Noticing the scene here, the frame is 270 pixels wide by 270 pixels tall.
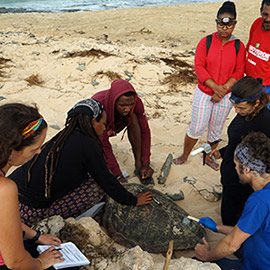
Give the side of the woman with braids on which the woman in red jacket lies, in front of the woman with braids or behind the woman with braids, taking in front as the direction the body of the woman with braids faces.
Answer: in front

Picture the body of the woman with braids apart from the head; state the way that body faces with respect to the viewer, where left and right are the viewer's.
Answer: facing away from the viewer and to the right of the viewer

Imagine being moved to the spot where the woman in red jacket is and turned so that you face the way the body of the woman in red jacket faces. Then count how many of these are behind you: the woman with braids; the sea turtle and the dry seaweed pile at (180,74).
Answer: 1

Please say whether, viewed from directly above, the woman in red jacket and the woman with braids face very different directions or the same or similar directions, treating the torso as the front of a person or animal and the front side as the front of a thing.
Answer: very different directions

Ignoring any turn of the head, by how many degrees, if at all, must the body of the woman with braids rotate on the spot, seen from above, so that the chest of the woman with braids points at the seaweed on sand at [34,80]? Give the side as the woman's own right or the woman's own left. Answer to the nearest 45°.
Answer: approximately 45° to the woman's own left

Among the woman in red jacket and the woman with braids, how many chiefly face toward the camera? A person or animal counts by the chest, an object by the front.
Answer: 1

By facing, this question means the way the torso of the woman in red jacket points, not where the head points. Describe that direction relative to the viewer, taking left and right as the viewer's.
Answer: facing the viewer

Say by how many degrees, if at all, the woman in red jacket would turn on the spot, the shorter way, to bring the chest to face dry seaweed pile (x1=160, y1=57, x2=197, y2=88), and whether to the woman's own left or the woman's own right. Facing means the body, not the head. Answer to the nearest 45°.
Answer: approximately 180°

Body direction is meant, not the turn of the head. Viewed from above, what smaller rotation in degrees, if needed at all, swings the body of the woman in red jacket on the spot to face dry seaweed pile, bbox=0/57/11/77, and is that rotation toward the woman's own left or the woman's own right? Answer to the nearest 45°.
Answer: approximately 135° to the woman's own right

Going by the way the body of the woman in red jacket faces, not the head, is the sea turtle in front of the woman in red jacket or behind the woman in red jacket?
in front

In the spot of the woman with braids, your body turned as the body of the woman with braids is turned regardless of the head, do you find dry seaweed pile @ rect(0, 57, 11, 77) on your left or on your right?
on your left

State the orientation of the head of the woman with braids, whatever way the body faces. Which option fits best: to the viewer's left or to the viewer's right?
to the viewer's right
